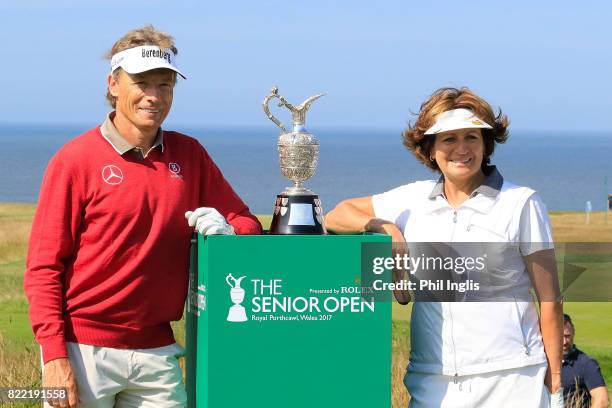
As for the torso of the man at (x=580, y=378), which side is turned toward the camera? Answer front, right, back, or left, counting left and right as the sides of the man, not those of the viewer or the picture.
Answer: front

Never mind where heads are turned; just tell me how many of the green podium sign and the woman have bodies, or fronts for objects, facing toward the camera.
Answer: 2

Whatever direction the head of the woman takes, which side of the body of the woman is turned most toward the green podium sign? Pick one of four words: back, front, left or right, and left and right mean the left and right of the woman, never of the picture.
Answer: right

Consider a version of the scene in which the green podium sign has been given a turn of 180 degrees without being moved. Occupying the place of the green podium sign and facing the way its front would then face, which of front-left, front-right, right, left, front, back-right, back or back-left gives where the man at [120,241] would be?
left

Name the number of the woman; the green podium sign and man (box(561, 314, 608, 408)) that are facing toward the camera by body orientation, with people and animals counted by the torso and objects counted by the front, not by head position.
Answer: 3

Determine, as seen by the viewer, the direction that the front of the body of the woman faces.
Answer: toward the camera

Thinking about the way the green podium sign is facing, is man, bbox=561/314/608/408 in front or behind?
behind

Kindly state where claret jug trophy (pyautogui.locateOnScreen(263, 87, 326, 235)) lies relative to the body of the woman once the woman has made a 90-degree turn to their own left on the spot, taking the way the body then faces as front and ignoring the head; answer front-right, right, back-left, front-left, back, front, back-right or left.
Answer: back

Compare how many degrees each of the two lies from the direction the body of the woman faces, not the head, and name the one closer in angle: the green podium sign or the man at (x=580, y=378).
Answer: the green podium sign
